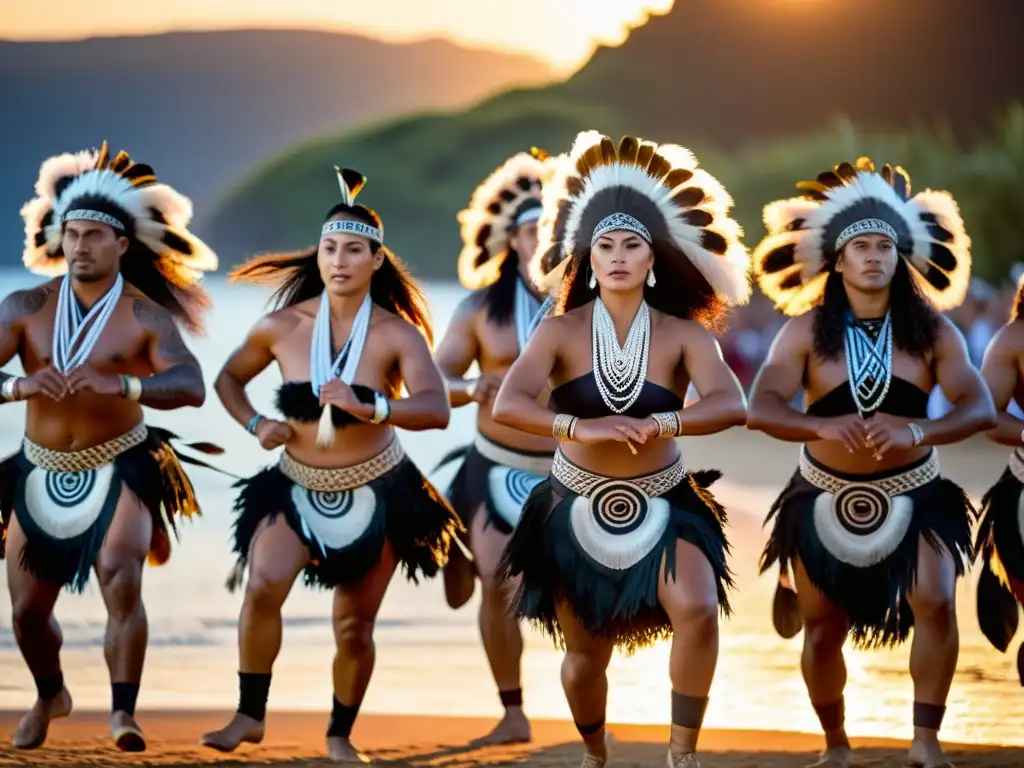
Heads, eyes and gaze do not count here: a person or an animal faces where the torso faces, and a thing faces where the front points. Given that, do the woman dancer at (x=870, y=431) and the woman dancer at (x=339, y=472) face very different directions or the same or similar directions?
same or similar directions

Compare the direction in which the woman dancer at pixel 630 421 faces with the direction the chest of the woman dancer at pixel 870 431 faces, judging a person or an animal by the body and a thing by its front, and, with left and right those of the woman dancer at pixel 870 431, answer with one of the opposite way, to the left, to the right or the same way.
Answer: the same way

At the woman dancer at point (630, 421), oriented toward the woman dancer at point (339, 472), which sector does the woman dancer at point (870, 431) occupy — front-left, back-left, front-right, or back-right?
back-right

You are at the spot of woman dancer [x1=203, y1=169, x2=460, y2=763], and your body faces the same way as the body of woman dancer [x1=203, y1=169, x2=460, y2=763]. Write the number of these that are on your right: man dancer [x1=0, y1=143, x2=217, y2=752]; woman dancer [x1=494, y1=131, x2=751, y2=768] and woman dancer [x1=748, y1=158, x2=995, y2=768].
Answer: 1

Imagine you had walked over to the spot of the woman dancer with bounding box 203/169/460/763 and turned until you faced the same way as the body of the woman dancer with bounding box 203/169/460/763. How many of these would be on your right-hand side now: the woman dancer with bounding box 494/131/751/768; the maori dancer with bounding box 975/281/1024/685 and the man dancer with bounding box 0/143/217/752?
1

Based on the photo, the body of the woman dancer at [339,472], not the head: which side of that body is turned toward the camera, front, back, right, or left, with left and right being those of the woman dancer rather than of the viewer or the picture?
front

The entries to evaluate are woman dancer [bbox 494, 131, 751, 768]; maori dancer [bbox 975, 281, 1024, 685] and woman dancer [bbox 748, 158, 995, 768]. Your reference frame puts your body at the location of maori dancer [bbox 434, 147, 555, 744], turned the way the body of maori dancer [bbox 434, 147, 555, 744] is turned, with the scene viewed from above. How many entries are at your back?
0

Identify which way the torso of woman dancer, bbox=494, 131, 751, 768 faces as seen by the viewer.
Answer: toward the camera

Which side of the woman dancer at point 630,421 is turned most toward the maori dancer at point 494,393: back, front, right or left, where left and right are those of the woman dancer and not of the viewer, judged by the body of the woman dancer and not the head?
back

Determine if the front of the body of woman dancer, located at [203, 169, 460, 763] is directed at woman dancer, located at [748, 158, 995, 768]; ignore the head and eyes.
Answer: no

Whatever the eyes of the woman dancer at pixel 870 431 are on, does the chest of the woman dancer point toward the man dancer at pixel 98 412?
no

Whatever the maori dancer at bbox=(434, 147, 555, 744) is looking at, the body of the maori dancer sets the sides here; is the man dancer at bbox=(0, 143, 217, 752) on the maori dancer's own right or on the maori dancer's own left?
on the maori dancer's own right

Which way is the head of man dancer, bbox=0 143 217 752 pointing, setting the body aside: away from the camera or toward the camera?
toward the camera

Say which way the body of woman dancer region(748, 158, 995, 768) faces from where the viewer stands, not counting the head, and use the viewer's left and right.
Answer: facing the viewer

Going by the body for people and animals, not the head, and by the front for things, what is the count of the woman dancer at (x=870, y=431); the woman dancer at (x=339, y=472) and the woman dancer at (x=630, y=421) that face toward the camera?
3

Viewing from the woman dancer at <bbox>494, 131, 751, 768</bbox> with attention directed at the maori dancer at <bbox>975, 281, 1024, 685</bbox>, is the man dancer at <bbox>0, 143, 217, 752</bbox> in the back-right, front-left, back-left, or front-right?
back-left
